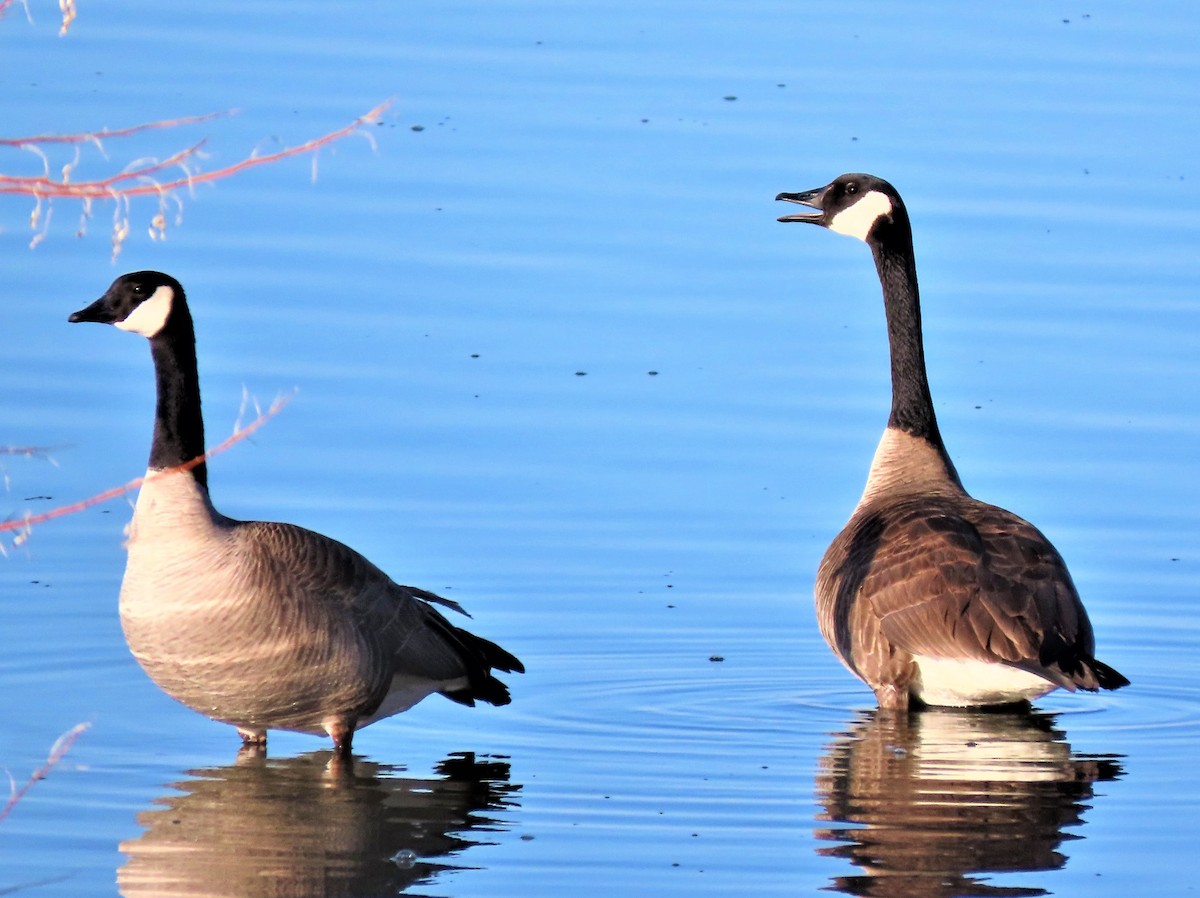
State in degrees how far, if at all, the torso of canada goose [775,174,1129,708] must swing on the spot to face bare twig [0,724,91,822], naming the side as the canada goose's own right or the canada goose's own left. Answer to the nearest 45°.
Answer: approximately 90° to the canada goose's own left

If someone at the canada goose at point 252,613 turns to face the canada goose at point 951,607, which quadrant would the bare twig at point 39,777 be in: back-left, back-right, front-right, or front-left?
back-right

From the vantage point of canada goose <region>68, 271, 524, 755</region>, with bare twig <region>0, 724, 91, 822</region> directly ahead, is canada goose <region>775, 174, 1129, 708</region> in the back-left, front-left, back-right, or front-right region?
back-left

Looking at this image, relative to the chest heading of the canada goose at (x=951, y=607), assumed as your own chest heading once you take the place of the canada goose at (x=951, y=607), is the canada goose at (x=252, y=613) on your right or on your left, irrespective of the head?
on your left

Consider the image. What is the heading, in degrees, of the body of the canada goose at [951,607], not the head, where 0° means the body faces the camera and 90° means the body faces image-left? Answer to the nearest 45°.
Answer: approximately 135°
